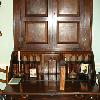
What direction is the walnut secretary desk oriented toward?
toward the camera
